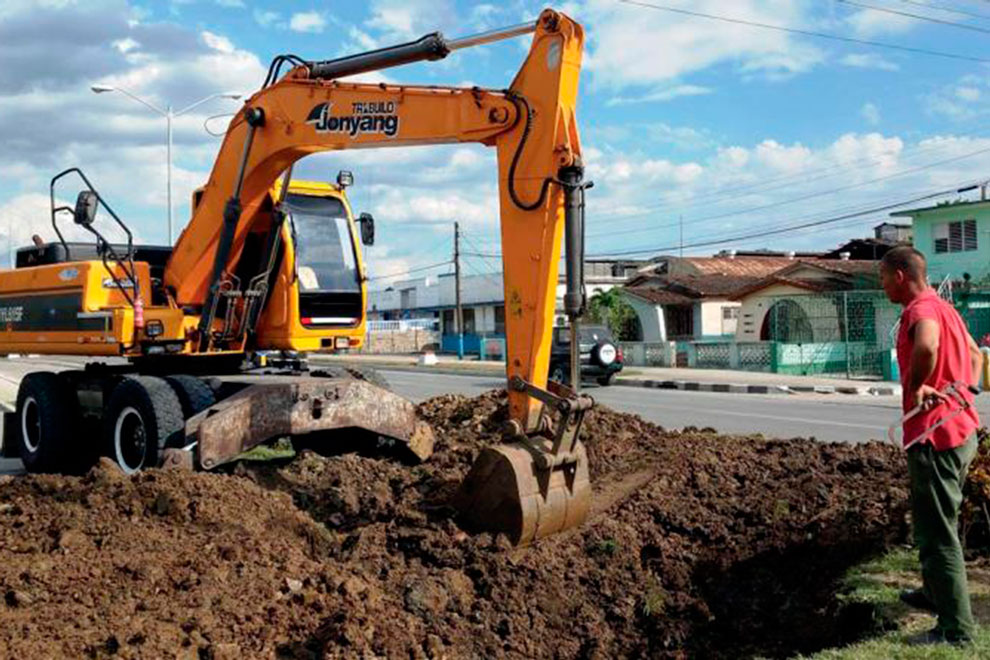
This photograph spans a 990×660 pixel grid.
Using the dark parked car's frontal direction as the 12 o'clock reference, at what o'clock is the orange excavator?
The orange excavator is roughly at 8 o'clock from the dark parked car.

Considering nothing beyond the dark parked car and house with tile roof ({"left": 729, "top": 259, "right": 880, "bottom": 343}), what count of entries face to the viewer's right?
0

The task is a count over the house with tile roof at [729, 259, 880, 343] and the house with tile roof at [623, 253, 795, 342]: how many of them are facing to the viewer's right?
0

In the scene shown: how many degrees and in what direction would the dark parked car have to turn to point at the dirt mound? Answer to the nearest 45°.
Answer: approximately 135° to its left

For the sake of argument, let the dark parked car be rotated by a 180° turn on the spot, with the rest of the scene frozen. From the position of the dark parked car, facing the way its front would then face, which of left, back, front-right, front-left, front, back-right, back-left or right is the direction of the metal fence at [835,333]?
left

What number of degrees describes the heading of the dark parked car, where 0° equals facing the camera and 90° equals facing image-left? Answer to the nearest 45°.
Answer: approximately 135°

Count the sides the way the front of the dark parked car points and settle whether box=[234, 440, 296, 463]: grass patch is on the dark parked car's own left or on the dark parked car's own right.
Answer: on the dark parked car's own left

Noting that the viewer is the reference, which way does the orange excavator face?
facing the viewer and to the right of the viewer

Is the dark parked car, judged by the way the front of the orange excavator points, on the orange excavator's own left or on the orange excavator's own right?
on the orange excavator's own left

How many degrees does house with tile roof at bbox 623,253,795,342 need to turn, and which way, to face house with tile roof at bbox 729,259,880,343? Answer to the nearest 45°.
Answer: approximately 90° to its left

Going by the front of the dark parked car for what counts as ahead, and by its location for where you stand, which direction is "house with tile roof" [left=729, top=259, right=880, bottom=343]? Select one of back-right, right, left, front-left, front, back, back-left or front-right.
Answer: right

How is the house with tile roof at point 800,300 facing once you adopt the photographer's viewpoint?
facing the viewer and to the left of the viewer

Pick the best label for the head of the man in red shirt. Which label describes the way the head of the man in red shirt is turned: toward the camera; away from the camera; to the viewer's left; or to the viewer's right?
to the viewer's left

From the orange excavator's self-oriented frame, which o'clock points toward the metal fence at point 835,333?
The metal fence is roughly at 9 o'clock from the orange excavator.

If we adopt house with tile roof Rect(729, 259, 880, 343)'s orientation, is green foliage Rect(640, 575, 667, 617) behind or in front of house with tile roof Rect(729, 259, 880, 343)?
in front

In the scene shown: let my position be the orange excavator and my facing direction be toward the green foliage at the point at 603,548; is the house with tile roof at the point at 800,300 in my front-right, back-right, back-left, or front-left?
back-left
